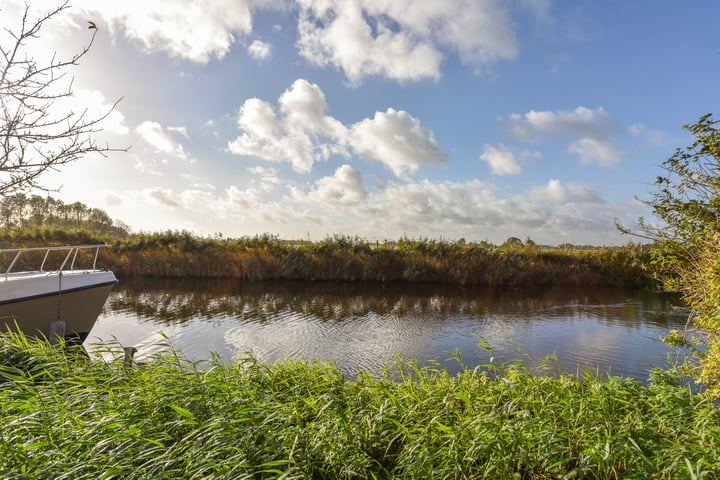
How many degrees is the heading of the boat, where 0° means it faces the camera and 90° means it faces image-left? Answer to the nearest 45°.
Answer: approximately 270°
